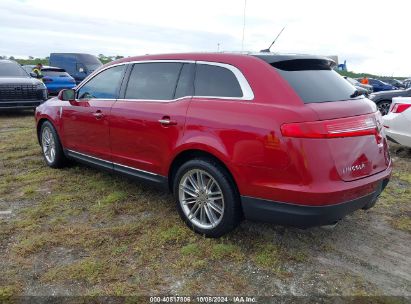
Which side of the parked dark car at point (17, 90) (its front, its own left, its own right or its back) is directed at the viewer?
front

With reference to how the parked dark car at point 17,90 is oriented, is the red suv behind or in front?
in front

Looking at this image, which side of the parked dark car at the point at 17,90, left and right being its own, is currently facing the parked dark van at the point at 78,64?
back

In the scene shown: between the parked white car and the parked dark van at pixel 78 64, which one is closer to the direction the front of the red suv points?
the parked dark van

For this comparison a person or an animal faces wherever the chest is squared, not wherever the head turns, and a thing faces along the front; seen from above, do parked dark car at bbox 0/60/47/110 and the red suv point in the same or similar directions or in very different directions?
very different directions

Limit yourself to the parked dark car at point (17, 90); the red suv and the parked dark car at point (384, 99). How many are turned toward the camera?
1

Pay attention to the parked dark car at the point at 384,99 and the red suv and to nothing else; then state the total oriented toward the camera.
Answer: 0

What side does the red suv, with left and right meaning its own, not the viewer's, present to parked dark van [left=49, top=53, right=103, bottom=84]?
front

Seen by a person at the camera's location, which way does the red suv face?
facing away from the viewer and to the left of the viewer

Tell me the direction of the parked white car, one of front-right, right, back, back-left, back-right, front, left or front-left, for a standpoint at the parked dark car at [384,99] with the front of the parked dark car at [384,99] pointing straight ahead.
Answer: left

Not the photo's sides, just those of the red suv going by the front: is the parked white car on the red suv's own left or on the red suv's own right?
on the red suv's own right
